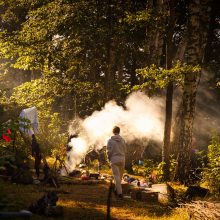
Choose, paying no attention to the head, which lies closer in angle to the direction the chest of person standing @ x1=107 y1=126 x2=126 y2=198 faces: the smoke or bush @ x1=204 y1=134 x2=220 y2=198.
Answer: the smoke

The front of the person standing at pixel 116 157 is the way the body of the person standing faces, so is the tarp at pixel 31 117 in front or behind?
in front

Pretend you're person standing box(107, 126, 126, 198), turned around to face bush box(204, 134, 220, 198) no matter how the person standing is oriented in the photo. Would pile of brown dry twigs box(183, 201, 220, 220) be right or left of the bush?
right

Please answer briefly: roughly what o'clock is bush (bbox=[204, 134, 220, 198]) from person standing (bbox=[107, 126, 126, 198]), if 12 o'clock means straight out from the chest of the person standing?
The bush is roughly at 3 o'clock from the person standing.

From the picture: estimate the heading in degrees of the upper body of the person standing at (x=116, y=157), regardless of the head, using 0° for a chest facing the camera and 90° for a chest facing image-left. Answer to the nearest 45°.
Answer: approximately 180°

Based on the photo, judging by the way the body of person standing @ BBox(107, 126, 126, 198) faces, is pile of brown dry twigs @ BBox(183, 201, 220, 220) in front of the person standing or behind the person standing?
behind

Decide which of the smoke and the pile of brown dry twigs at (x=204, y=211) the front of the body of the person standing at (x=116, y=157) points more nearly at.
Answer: the smoke

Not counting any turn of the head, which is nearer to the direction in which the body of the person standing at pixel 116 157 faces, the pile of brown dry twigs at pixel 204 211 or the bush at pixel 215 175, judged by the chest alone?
the bush

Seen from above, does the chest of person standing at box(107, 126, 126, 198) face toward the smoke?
yes

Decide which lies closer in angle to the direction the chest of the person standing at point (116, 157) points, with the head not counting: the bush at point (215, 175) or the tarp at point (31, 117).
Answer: the tarp
